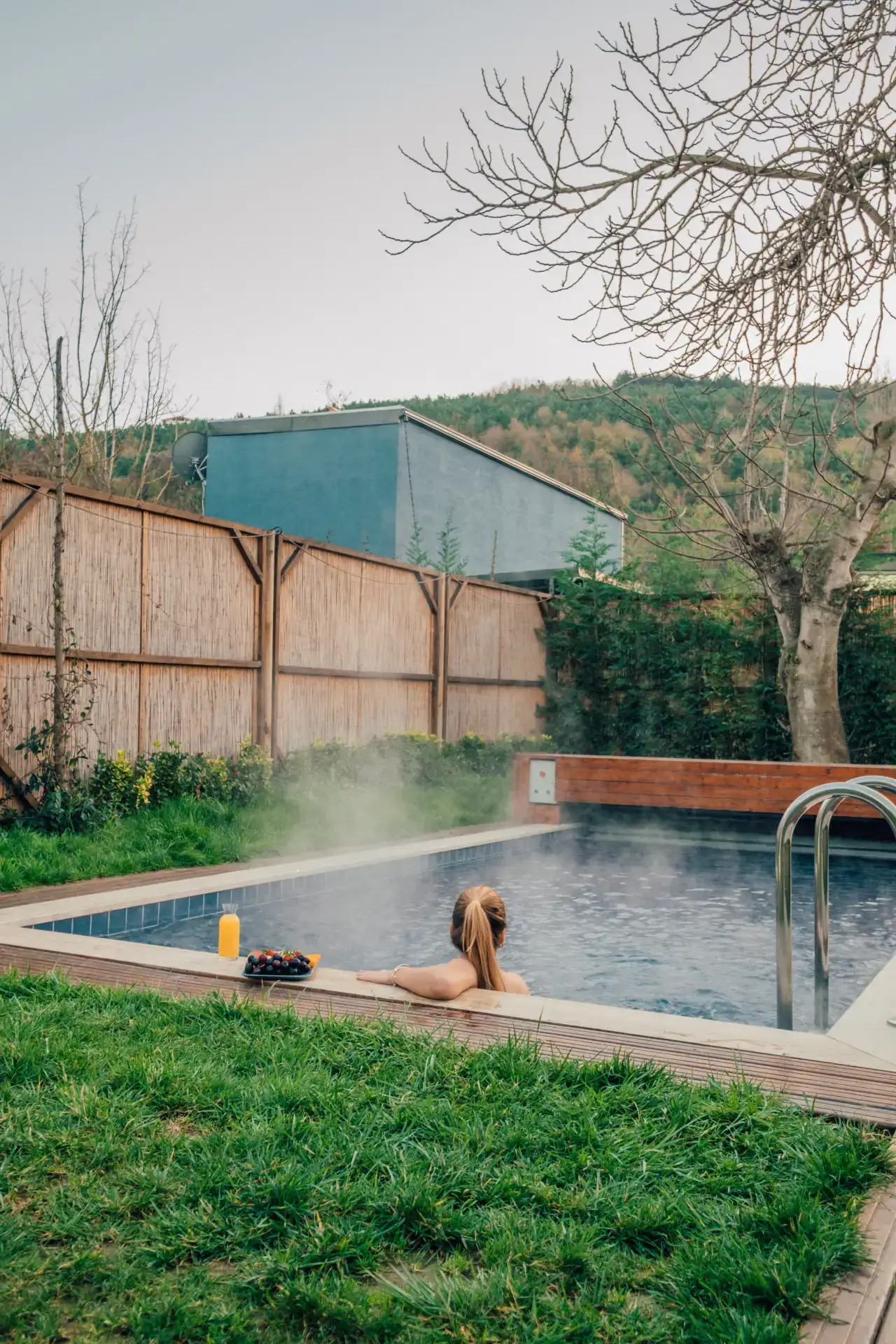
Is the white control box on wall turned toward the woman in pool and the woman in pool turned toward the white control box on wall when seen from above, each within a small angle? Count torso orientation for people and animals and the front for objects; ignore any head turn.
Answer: yes

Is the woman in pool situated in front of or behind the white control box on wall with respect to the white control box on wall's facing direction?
in front

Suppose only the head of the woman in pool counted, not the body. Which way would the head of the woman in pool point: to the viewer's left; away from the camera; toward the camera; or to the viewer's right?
away from the camera

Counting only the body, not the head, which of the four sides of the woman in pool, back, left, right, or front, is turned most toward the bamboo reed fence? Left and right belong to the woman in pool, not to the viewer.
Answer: front

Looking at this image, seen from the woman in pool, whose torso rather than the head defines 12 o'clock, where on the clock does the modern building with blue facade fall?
The modern building with blue facade is roughly at 12 o'clock from the woman in pool.

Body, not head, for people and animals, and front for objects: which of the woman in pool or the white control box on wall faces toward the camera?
the white control box on wall

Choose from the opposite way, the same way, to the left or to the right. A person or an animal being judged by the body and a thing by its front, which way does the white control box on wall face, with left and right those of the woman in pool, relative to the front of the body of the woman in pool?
the opposite way

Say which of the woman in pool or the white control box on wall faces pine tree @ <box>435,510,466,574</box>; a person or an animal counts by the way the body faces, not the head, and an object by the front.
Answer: the woman in pool

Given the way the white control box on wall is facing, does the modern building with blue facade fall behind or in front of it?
behind

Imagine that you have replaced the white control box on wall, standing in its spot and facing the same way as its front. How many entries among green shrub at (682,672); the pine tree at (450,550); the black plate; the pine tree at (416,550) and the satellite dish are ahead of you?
1

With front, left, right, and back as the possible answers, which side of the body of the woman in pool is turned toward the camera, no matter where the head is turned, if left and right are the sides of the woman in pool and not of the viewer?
back

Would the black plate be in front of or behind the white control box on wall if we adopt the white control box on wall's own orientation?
in front

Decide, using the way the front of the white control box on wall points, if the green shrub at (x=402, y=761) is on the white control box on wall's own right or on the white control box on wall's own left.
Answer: on the white control box on wall's own right

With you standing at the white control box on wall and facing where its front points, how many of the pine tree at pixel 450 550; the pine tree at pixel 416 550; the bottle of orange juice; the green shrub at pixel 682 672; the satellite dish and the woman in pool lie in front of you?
2

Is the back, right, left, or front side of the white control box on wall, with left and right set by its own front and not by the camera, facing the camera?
front

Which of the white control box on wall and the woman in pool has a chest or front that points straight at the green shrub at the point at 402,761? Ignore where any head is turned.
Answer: the woman in pool

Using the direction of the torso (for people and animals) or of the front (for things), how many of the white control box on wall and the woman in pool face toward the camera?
1

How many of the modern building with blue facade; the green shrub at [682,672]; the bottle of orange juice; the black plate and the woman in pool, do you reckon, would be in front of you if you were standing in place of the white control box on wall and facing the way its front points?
3
